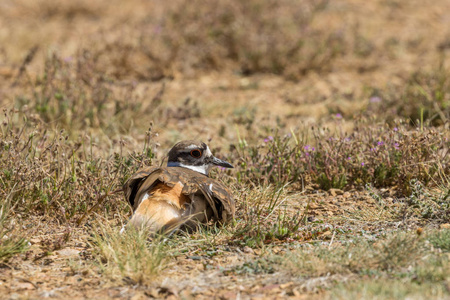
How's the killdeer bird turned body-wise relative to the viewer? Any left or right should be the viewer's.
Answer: facing away from the viewer and to the right of the viewer
